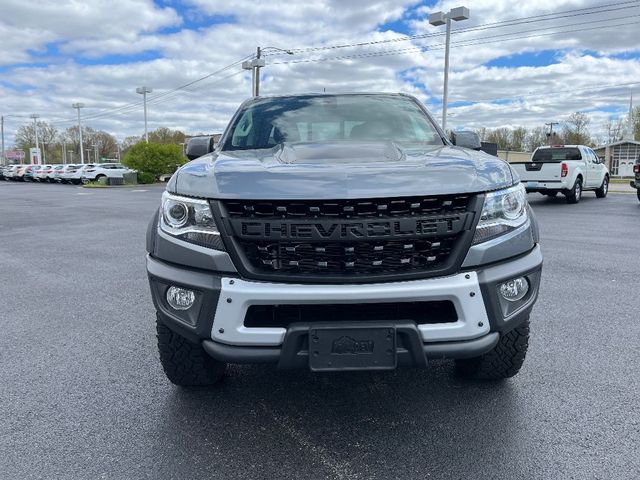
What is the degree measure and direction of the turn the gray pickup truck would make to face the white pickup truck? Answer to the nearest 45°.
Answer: approximately 135° to its left

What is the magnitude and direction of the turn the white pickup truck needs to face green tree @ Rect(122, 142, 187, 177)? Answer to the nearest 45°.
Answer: approximately 90° to its left

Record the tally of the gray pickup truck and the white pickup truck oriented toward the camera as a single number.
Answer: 1

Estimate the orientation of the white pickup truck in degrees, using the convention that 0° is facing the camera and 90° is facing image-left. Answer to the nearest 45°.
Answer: approximately 225°

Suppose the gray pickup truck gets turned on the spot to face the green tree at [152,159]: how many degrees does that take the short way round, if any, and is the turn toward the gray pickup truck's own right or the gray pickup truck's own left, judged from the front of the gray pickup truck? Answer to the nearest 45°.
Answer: approximately 180°

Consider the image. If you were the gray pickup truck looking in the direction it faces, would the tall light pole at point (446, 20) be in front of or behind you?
behind

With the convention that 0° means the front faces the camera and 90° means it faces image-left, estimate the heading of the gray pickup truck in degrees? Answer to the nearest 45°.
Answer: approximately 0°
